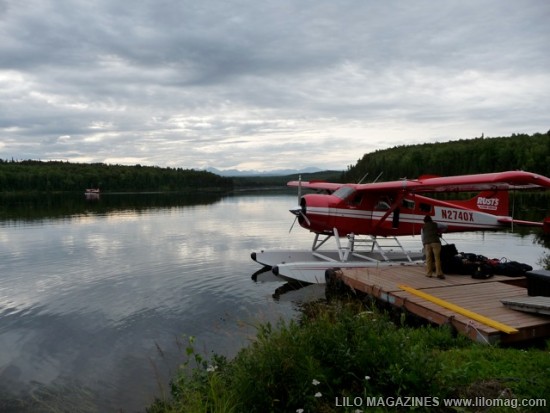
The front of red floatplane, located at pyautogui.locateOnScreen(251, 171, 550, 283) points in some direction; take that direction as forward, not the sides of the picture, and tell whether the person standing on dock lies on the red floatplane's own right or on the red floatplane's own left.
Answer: on the red floatplane's own left

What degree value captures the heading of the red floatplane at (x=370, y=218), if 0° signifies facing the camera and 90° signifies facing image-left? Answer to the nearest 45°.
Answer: approximately 45°
